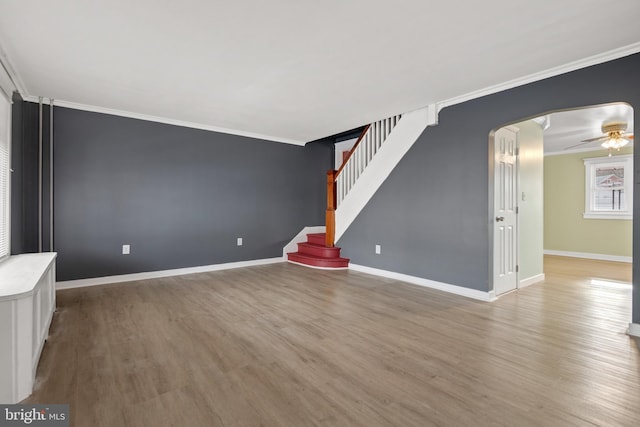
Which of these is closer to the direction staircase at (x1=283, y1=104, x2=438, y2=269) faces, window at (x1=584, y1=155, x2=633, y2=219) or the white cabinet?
the white cabinet

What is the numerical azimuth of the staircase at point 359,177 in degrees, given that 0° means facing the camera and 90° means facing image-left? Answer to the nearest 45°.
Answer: approximately 45°

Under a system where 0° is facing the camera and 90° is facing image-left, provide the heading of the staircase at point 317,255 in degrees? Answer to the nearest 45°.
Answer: approximately 45°

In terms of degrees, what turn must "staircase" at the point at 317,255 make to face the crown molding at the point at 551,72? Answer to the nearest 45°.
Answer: approximately 90° to its left

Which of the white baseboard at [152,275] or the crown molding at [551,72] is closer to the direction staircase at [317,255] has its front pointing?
the white baseboard

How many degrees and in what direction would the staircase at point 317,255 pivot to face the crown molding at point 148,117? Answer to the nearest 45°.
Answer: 0° — it already faces it

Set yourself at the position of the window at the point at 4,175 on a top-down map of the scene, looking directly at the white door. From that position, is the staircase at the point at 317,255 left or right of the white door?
left

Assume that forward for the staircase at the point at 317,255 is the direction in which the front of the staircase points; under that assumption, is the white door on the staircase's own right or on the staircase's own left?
on the staircase's own left
